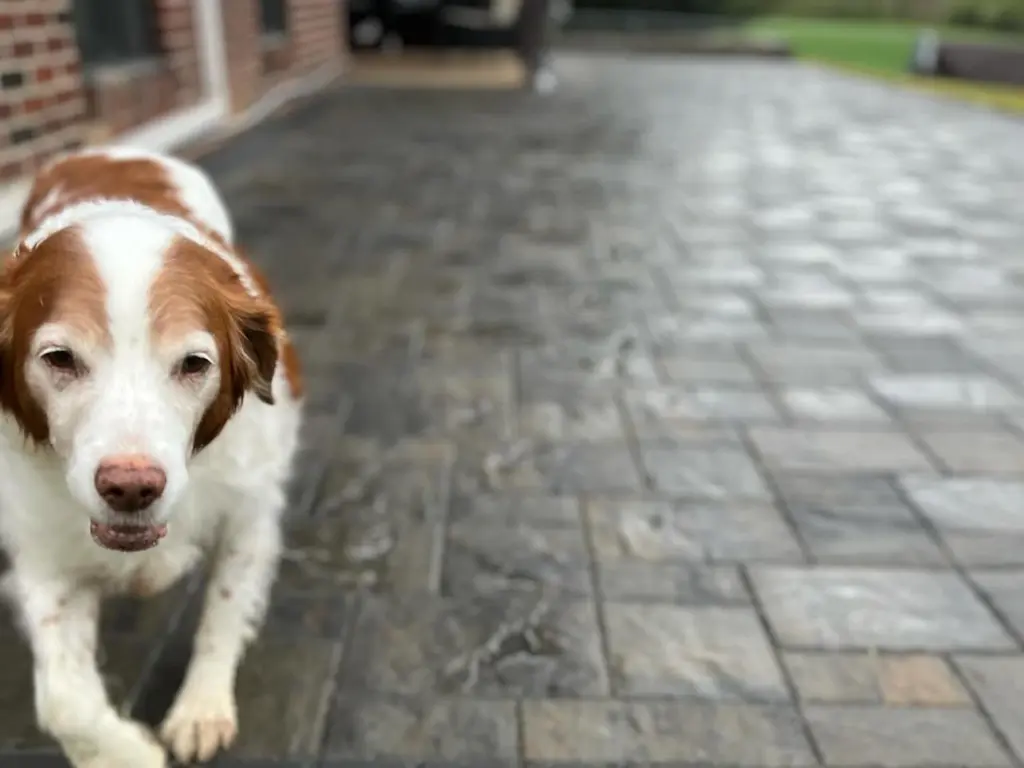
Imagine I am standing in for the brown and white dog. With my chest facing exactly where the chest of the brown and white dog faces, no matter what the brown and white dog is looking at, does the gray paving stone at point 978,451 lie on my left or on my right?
on my left

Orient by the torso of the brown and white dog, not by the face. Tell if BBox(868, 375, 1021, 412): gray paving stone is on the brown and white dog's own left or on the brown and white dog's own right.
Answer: on the brown and white dog's own left

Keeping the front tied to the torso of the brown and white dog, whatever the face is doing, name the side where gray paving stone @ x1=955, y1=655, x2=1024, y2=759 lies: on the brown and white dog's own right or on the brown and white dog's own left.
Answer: on the brown and white dog's own left

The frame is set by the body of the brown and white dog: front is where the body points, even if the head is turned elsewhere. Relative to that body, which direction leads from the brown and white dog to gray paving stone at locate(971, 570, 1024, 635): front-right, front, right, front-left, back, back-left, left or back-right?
left

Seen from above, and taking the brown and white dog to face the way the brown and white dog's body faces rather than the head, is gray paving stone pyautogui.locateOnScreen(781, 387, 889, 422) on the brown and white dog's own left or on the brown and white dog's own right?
on the brown and white dog's own left

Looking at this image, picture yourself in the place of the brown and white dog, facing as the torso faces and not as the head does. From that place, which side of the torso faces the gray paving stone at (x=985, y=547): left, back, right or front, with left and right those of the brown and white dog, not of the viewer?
left

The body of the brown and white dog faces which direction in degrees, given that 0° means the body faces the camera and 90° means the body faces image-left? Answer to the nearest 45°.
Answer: approximately 0°

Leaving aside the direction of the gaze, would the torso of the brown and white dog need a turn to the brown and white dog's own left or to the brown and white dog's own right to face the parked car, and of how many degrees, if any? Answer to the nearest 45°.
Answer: approximately 180°
